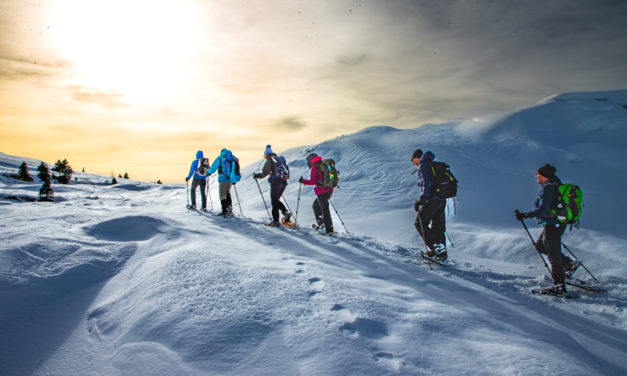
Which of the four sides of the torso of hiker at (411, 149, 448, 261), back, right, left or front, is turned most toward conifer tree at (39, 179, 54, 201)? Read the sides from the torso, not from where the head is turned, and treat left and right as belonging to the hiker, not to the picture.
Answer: front

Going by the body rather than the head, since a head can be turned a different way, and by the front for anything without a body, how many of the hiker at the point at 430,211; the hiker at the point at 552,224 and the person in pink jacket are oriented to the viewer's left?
3

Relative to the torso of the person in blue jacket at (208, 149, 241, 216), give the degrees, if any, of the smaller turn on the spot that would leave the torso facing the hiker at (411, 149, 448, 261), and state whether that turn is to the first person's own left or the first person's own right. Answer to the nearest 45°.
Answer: approximately 180°

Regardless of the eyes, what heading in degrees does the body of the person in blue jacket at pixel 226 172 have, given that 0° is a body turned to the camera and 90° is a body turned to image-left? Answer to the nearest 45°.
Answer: approximately 135°

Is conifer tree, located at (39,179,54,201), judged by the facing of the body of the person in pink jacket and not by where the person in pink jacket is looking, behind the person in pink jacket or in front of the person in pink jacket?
in front

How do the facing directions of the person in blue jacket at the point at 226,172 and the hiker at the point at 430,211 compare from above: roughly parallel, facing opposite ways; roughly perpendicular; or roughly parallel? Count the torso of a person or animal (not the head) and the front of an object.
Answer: roughly parallel

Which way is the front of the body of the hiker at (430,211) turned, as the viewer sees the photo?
to the viewer's left

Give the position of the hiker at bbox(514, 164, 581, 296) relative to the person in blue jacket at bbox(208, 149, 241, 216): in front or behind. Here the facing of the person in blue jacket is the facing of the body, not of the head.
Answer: behind

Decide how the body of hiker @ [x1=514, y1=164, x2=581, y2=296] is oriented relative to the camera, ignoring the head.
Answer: to the viewer's left

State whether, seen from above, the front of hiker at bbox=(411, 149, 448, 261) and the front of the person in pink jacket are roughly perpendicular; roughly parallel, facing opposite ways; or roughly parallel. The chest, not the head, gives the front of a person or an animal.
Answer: roughly parallel

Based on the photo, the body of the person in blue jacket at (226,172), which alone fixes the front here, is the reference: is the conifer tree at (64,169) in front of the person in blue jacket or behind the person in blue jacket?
in front

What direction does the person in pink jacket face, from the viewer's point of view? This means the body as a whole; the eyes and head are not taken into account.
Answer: to the viewer's left
